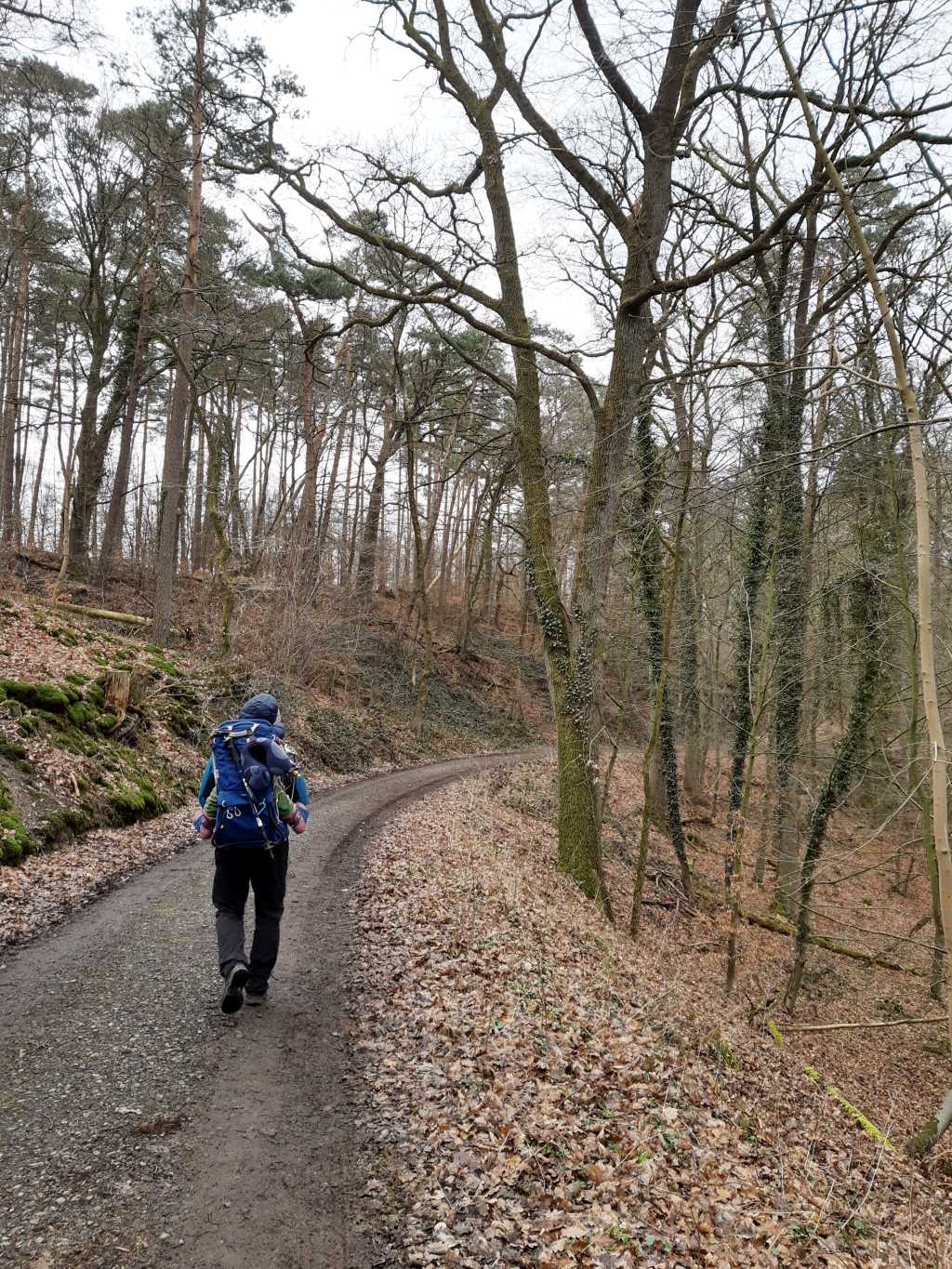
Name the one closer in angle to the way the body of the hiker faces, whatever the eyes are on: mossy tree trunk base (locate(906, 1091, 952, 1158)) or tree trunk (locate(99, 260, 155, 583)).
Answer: the tree trunk

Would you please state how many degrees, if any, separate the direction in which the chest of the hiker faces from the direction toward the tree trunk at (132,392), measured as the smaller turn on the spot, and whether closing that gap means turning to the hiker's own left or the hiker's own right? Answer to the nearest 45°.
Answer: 0° — they already face it

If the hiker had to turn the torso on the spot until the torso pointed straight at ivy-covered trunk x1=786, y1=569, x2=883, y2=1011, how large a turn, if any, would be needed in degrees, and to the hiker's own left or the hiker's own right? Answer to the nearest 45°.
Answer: approximately 45° to the hiker's own right

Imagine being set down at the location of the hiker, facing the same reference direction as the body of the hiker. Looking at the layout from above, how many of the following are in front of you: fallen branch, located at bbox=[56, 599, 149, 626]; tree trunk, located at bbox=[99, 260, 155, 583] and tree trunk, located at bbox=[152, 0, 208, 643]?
3

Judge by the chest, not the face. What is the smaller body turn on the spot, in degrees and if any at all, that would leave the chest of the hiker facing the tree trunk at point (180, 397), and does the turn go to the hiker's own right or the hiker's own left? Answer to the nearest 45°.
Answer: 0° — they already face it

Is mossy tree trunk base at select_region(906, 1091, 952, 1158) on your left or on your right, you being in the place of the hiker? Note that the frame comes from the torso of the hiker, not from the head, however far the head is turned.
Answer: on your right

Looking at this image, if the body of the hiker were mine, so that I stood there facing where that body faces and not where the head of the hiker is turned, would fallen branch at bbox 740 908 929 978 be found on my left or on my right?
on my right

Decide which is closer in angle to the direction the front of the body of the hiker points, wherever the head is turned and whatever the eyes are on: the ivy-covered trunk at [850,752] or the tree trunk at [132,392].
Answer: the tree trunk

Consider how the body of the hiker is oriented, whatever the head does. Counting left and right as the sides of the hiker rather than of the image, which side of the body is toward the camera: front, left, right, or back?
back

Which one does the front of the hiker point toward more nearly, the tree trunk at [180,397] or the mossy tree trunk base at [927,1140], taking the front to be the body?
the tree trunk
